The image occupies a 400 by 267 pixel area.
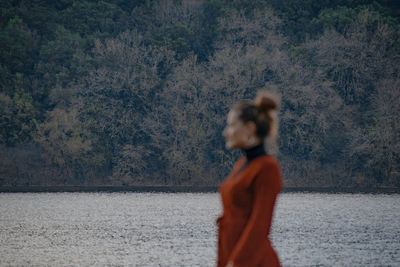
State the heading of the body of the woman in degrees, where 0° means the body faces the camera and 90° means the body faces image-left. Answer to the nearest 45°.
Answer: approximately 90°

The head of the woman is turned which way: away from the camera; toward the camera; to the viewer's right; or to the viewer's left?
to the viewer's left
